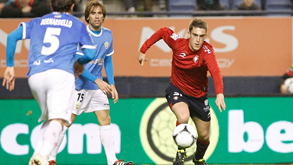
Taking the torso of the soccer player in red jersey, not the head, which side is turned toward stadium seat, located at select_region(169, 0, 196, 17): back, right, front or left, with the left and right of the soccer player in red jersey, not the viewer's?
back

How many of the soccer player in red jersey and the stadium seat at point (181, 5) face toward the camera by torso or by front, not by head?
2

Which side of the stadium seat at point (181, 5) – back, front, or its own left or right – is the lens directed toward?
front

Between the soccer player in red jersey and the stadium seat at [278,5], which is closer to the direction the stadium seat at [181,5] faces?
the soccer player in red jersey

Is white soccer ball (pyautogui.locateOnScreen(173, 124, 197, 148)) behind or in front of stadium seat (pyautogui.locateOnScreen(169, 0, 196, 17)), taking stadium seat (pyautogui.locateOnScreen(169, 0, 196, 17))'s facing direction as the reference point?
in front

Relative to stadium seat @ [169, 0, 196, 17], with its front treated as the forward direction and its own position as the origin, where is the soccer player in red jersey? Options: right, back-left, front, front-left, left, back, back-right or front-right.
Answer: front

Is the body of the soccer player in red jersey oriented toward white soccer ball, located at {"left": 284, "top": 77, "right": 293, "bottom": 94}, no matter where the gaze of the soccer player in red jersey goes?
no

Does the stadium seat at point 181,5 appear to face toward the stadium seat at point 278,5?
no

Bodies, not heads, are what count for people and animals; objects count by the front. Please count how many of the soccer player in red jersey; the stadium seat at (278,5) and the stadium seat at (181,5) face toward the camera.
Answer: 3

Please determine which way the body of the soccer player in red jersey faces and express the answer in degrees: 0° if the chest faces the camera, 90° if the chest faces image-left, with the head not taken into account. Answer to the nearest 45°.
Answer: approximately 0°

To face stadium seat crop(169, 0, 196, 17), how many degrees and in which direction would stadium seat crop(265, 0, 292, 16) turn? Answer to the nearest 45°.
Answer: approximately 90° to its right

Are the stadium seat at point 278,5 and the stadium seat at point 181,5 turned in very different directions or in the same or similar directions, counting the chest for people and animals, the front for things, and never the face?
same or similar directions

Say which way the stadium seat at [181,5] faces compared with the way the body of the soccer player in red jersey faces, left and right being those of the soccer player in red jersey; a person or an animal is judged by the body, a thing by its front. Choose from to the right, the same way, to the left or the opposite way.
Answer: the same way

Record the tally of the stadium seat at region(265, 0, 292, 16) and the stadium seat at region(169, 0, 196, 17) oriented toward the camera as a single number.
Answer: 2

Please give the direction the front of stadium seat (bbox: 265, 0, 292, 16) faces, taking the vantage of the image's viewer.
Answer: facing the viewer

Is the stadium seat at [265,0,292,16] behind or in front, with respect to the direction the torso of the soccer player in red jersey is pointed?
behind
